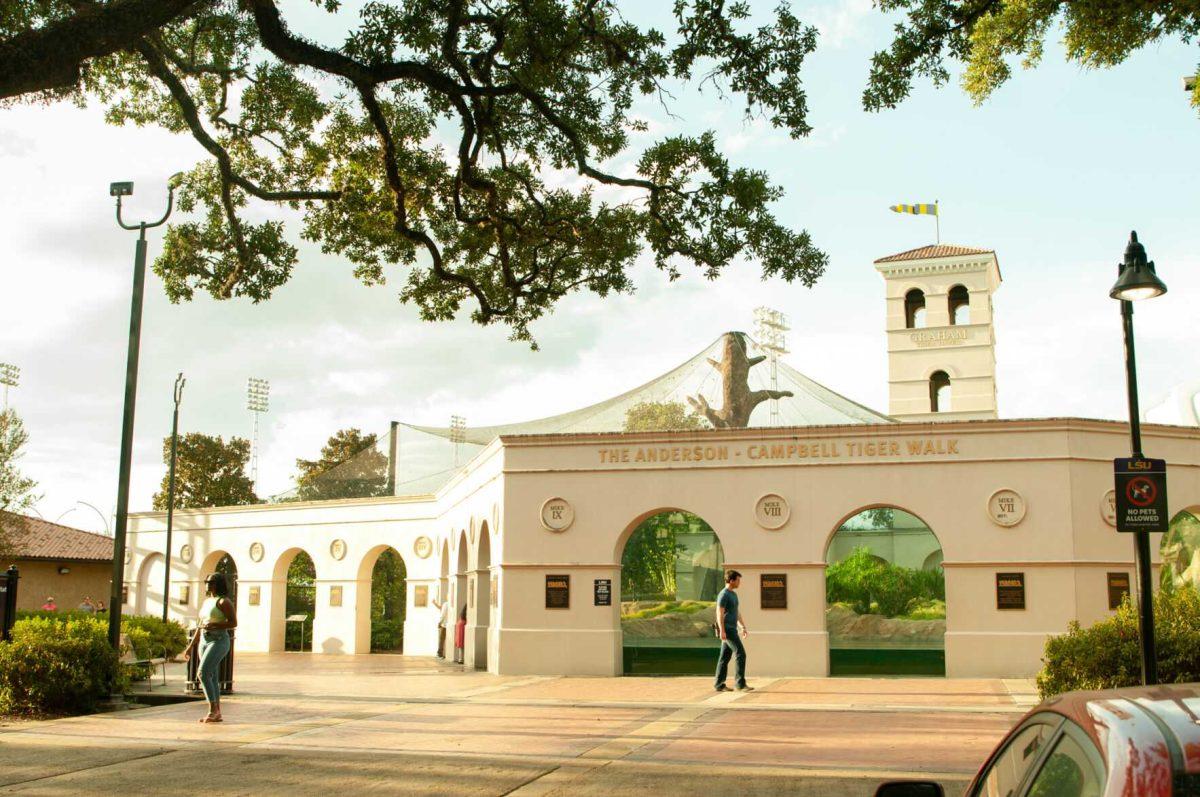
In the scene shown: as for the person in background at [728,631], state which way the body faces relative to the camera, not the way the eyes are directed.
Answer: to the viewer's right

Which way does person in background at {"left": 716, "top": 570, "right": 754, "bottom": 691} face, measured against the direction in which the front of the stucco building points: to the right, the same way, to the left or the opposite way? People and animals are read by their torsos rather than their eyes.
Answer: to the left

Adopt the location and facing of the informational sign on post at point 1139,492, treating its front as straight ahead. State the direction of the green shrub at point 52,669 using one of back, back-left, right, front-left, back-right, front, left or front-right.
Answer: right

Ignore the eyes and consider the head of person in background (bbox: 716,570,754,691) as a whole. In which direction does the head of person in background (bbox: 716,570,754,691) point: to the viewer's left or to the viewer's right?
to the viewer's right

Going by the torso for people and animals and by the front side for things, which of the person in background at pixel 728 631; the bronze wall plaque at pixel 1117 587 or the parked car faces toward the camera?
the bronze wall plaque

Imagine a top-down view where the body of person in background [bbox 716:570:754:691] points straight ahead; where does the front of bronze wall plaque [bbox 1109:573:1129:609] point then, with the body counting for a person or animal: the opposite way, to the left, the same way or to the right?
to the right

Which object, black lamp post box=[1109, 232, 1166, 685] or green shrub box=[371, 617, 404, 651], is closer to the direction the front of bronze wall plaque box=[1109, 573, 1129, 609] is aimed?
the black lamp post

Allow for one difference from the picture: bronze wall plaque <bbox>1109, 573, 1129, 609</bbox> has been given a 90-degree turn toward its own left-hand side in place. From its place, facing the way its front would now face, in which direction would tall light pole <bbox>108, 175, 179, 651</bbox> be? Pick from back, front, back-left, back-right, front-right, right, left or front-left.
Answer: back-right

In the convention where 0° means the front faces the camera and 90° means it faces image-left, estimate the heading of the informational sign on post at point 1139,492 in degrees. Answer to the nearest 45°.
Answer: approximately 0°

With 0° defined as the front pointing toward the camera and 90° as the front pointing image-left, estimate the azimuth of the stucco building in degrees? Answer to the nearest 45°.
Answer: approximately 0°

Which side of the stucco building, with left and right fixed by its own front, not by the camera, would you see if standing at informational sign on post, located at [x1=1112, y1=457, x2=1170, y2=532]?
front

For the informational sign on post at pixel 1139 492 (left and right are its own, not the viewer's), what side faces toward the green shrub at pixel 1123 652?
back
